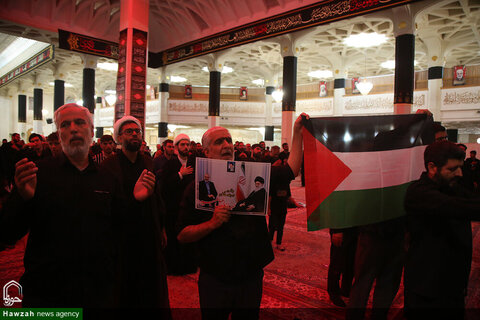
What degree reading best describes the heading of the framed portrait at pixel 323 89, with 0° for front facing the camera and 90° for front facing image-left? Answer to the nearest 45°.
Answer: approximately 0°

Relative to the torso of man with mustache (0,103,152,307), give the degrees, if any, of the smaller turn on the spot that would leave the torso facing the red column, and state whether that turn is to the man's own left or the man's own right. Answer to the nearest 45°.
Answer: approximately 180°

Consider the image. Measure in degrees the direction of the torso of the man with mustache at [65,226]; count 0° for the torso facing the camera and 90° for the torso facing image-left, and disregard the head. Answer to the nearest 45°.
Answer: approximately 0°

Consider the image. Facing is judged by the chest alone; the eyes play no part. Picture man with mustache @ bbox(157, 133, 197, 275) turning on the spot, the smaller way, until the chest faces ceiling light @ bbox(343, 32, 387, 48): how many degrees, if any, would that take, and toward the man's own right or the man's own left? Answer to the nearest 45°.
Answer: approximately 90° to the man's own left

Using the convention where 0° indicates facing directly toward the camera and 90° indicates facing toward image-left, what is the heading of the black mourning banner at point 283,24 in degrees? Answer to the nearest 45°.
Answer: approximately 45°

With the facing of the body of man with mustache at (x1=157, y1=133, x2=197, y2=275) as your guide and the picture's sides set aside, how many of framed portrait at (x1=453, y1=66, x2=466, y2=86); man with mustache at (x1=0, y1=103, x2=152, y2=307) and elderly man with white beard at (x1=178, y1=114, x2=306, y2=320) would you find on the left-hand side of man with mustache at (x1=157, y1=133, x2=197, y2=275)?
1

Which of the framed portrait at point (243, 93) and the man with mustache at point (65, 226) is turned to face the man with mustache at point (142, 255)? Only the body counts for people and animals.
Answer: the framed portrait

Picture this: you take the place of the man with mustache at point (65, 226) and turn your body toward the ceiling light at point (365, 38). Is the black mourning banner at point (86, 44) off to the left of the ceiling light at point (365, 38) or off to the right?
left
